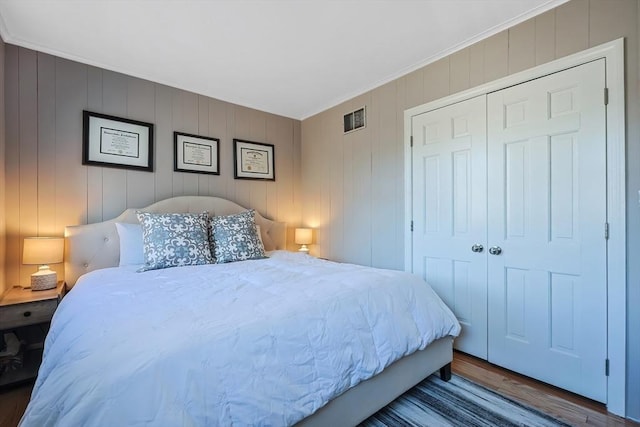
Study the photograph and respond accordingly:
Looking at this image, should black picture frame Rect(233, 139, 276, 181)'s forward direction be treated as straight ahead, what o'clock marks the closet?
The closet is roughly at 12 o'clock from the black picture frame.

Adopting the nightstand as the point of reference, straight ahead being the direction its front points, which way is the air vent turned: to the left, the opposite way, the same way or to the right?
to the right

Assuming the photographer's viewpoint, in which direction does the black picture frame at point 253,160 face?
facing the viewer and to the right of the viewer

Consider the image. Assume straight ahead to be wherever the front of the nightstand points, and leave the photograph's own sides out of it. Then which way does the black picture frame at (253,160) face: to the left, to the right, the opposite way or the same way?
the same way

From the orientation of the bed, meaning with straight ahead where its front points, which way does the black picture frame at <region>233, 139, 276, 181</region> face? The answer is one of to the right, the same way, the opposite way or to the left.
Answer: the same way

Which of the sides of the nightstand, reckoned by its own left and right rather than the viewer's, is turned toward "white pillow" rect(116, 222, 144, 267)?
left

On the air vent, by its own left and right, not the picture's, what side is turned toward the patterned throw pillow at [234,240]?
front

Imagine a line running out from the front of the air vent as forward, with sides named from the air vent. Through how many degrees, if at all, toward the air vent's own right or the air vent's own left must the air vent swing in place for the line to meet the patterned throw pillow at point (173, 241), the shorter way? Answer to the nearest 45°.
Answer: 0° — it already faces it

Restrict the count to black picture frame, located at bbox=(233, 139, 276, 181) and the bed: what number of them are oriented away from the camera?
0

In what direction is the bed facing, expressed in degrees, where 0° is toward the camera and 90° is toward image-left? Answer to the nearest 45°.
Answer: approximately 315°

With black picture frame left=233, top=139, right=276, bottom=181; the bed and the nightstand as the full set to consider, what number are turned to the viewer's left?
0

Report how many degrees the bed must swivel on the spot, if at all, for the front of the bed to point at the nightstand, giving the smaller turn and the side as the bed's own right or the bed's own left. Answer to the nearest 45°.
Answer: approximately 180°

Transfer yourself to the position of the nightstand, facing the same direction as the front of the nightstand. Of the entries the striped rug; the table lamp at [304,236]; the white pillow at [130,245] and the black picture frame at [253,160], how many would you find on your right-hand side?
0

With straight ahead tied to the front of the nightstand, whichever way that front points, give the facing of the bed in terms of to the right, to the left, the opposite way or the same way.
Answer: the same way

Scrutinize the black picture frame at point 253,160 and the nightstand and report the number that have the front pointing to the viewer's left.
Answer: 0

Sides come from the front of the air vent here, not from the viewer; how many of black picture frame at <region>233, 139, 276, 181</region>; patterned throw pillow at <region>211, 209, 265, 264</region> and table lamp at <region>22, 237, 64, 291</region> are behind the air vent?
0

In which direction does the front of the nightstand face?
toward the camera

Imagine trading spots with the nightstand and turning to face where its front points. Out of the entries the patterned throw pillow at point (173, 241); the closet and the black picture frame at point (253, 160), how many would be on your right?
0

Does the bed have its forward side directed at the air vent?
no

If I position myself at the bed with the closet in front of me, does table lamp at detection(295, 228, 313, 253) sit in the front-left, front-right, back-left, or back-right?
front-left
